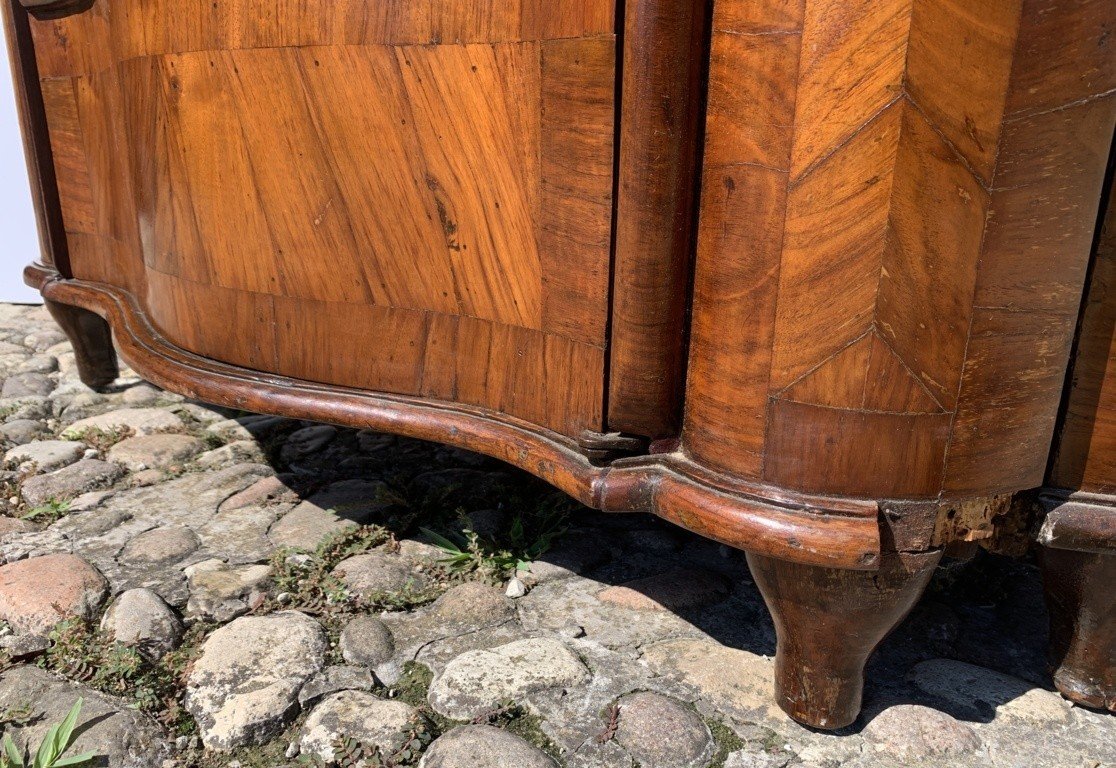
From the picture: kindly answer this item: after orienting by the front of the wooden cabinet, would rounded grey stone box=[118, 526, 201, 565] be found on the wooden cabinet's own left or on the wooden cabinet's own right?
on the wooden cabinet's own right

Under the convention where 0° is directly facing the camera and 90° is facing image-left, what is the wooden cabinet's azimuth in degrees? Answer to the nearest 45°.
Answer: approximately 45°
